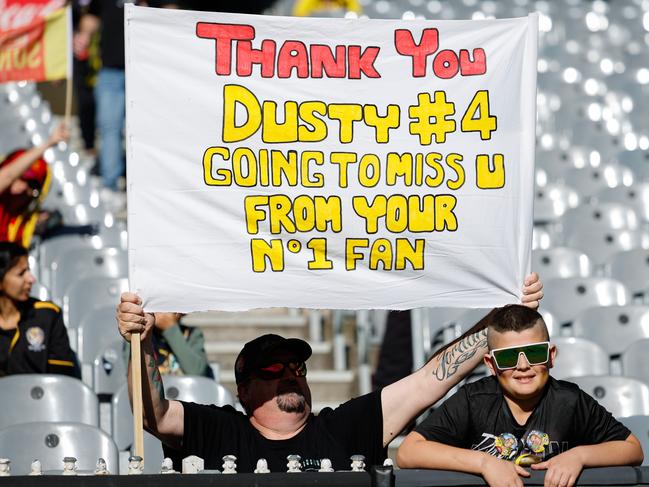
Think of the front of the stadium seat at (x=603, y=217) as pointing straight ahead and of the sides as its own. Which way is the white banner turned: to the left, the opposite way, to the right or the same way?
the same way

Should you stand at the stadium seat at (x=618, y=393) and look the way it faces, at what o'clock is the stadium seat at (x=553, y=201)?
the stadium seat at (x=553, y=201) is roughly at 6 o'clock from the stadium seat at (x=618, y=393).

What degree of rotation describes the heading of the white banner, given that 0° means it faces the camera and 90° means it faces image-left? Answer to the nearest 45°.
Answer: approximately 0°

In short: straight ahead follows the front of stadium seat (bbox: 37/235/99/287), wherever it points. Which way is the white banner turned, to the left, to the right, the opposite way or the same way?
the same way

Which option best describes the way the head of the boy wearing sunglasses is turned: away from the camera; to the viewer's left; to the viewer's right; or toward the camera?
toward the camera

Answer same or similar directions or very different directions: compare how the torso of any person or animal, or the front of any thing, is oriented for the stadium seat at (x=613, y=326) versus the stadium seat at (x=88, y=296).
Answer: same or similar directions

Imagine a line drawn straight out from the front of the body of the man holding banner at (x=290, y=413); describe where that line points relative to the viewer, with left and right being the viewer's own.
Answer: facing the viewer

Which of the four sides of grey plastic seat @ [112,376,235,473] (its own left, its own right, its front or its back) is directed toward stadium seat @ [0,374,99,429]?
right

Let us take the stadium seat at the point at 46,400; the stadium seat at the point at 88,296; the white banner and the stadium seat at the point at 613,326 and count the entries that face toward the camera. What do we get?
4

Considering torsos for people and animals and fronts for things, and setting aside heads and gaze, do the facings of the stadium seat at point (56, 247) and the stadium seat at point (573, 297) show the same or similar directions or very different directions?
same or similar directions

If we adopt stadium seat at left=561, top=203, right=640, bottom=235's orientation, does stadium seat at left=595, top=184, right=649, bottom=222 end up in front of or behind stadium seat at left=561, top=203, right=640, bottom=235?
behind

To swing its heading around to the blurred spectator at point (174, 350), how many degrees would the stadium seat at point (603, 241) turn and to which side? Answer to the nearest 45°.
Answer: approximately 45° to its right

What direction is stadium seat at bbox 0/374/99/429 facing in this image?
toward the camera

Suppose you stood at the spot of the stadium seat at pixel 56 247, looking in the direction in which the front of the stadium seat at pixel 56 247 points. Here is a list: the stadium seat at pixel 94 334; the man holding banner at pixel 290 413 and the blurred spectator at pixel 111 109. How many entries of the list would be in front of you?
2

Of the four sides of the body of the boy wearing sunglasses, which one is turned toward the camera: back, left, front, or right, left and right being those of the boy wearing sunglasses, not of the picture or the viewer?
front

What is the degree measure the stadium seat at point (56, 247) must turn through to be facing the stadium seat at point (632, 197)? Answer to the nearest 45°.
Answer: approximately 90° to its left

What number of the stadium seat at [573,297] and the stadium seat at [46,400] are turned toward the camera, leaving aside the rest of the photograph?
2

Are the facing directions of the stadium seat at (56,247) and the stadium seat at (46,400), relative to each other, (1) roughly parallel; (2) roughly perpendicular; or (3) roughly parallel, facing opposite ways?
roughly parallel

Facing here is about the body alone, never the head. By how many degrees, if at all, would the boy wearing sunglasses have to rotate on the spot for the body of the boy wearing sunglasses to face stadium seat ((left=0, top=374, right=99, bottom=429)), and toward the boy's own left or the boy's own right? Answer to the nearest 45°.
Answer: approximately 135° to the boy's own right
